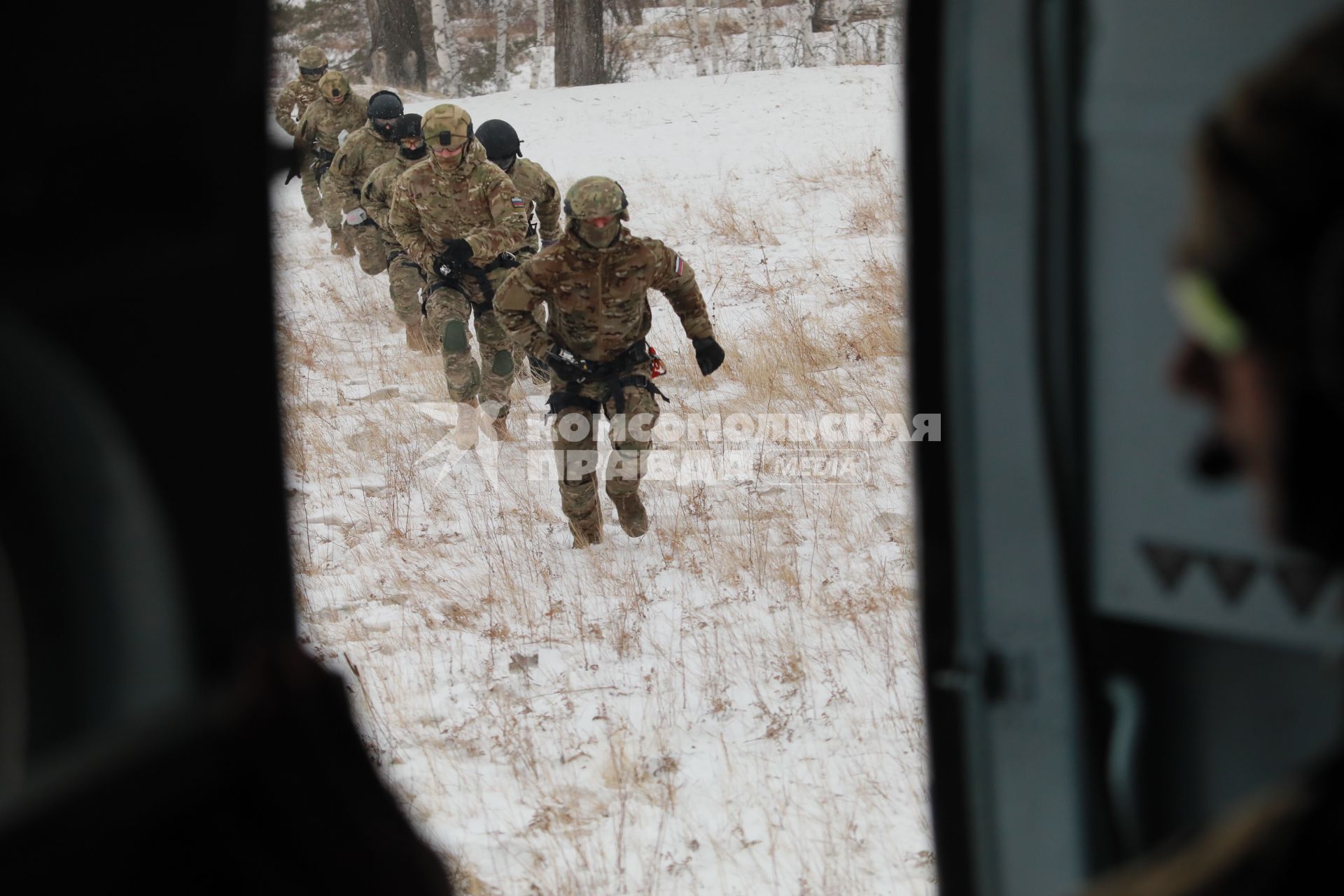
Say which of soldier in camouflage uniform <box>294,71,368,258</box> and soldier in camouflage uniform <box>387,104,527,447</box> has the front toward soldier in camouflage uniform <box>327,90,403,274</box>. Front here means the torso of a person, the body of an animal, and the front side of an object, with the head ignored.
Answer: soldier in camouflage uniform <box>294,71,368,258</box>

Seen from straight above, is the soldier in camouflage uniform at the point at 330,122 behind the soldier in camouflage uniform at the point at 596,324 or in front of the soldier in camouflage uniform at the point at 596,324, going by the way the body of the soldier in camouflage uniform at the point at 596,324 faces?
behind

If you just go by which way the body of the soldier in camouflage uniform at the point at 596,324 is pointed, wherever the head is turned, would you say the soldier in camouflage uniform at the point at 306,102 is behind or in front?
behind

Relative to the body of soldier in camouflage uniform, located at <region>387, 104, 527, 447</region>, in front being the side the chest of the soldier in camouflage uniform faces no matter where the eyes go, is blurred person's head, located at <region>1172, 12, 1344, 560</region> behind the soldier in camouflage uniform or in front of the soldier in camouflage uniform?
in front

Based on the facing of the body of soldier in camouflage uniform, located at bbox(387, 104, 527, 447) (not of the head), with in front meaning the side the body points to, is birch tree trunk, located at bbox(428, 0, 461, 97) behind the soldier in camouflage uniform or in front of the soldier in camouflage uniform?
behind

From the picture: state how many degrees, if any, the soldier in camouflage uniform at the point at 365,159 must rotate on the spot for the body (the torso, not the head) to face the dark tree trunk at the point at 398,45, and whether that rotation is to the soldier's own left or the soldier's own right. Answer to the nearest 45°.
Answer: approximately 135° to the soldier's own left

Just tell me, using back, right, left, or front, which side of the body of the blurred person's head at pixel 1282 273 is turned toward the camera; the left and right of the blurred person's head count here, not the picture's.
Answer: left

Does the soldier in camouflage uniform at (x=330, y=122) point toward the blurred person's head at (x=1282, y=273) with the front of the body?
yes

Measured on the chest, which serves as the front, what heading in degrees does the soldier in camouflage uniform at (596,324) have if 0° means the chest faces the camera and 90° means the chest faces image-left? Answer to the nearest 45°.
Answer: approximately 0°

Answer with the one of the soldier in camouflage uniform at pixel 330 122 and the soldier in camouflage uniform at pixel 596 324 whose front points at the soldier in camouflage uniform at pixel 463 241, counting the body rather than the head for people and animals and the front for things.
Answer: the soldier in camouflage uniform at pixel 330 122

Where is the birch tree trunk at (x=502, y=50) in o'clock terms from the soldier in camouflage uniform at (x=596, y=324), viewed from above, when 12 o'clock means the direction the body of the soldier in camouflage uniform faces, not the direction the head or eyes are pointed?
The birch tree trunk is roughly at 6 o'clock from the soldier in camouflage uniform.

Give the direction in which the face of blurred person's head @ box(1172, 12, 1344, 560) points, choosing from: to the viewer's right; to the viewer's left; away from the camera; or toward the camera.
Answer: to the viewer's left
